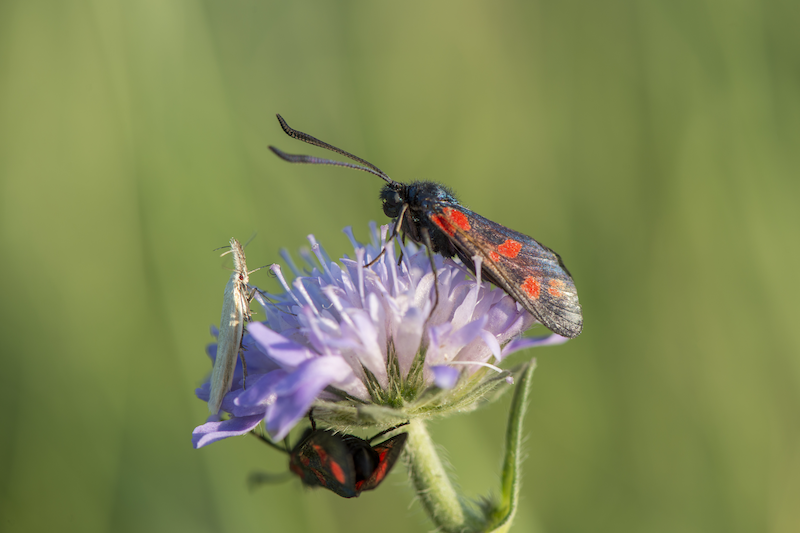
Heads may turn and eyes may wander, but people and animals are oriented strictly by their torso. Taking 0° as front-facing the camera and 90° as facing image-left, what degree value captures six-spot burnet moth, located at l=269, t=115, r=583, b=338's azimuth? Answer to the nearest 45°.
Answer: approximately 90°
